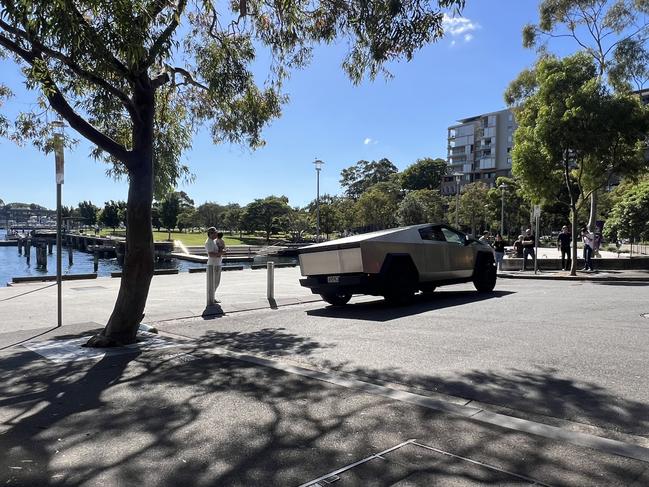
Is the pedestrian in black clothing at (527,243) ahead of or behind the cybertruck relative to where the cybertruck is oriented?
ahead

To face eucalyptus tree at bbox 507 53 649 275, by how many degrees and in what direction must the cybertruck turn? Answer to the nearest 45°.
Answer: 0° — it already faces it

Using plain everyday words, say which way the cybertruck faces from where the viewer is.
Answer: facing away from the viewer and to the right of the viewer
